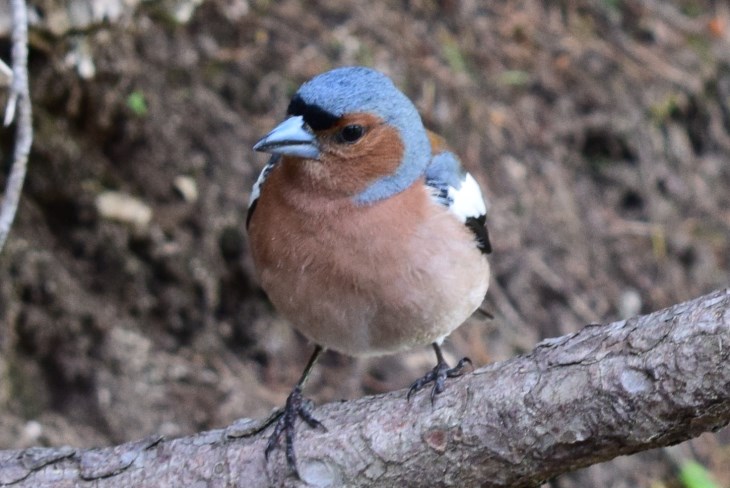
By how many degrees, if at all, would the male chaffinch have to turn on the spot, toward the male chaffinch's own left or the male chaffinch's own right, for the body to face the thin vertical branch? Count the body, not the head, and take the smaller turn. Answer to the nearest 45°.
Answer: approximately 135° to the male chaffinch's own right

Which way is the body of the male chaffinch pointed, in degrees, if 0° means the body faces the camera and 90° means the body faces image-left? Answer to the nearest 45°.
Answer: approximately 45°
